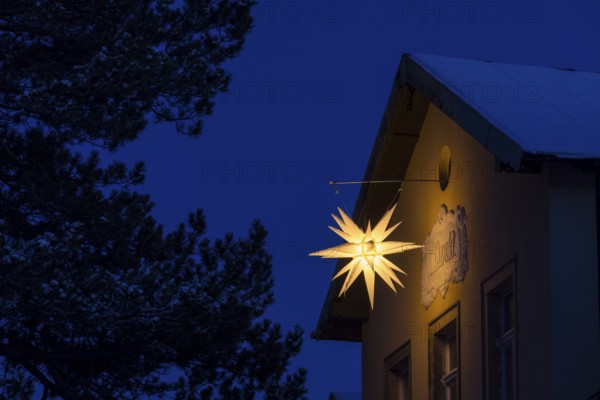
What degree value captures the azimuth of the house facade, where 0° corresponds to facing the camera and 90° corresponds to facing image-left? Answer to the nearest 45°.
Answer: approximately 45°

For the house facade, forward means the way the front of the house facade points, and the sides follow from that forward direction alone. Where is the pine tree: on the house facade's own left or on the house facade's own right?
on the house facade's own right
